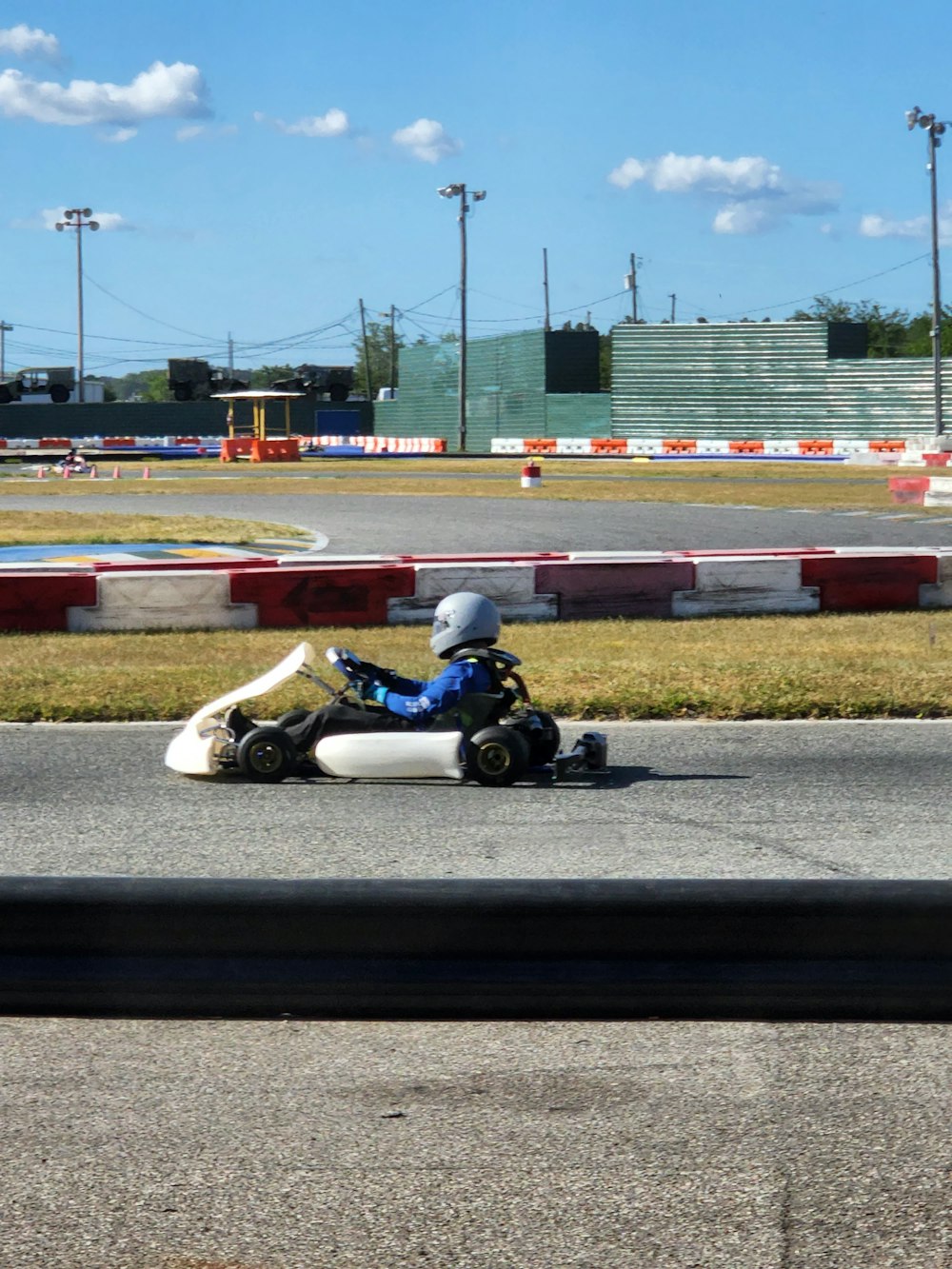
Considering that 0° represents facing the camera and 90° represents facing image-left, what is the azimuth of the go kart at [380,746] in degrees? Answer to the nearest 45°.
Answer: approximately 90°

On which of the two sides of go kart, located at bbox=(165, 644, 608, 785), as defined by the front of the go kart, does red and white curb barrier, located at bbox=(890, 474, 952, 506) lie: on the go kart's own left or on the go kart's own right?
on the go kart's own right

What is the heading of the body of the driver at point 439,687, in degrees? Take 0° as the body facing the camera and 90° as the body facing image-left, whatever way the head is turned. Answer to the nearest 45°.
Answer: approximately 90°

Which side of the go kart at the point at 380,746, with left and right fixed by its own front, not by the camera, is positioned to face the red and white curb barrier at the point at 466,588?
right

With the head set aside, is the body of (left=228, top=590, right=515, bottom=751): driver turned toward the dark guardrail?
no

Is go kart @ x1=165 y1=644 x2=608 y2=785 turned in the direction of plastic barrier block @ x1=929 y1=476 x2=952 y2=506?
no

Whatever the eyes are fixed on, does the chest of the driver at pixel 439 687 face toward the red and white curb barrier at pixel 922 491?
no

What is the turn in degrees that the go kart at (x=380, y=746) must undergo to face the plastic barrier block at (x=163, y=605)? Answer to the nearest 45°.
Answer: approximately 90° to its right

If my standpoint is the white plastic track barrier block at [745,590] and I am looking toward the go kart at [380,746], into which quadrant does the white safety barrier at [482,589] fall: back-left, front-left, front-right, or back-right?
front-right

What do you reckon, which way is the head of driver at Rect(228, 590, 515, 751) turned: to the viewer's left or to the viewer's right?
to the viewer's left
